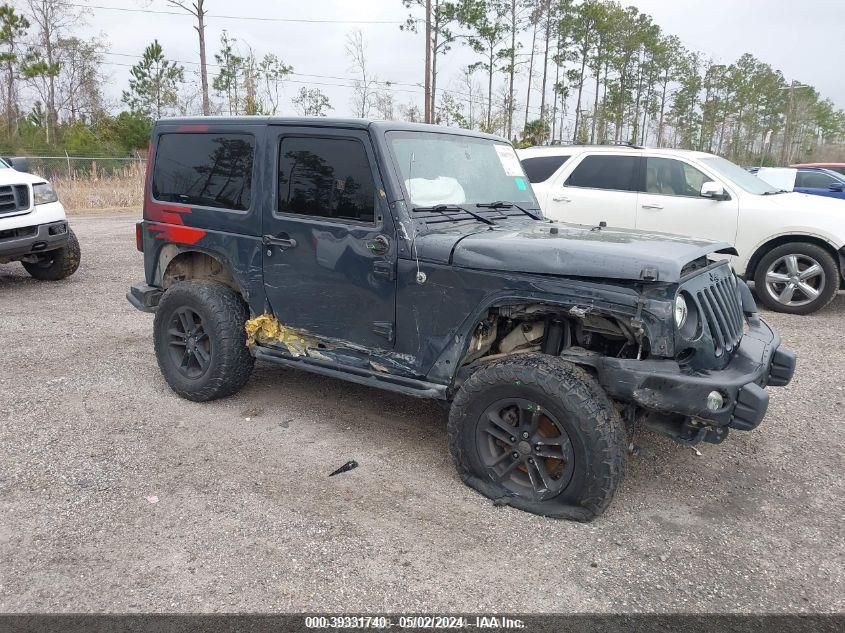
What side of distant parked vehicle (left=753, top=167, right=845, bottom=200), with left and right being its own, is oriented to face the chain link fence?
back

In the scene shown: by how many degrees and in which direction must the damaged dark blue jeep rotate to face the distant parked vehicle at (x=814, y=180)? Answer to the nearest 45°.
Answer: approximately 90° to its left

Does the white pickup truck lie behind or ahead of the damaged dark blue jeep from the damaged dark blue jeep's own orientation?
behind

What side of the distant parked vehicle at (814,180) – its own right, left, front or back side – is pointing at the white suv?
right

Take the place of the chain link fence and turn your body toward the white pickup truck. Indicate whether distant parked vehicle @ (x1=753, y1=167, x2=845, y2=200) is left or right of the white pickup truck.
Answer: left

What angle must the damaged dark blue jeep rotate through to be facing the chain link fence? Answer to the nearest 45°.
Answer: approximately 180°

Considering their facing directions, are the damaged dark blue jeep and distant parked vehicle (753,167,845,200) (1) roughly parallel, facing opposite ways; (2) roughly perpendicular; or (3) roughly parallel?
roughly parallel

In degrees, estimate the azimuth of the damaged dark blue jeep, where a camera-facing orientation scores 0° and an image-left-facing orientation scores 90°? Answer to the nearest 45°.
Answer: approximately 315°

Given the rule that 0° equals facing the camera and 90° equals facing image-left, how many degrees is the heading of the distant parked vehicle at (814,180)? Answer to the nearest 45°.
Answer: approximately 270°

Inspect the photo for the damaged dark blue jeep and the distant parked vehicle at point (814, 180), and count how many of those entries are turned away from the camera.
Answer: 0

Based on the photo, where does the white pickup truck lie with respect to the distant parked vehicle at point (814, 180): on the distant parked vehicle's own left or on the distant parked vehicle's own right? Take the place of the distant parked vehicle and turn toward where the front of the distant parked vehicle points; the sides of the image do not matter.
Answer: on the distant parked vehicle's own right

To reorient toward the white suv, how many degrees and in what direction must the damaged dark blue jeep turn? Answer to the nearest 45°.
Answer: approximately 90° to its left
